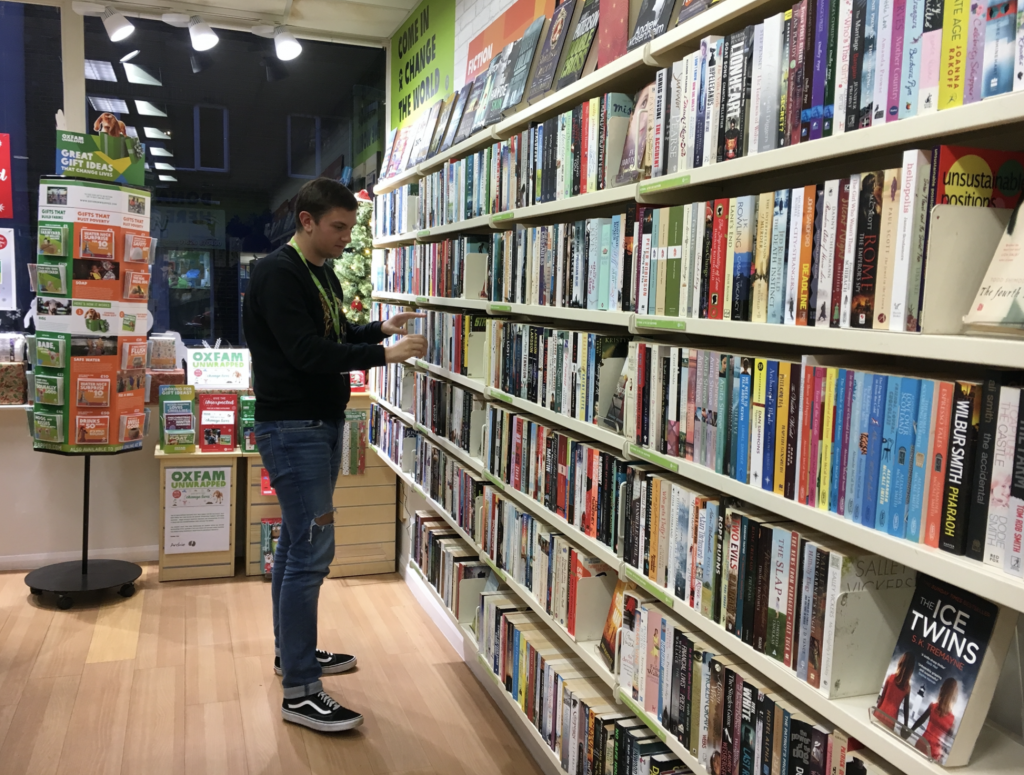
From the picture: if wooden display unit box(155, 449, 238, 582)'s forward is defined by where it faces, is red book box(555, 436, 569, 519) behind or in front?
in front

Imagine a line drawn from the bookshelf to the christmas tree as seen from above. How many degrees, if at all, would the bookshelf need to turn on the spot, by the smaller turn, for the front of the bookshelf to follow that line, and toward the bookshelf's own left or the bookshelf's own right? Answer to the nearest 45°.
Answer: approximately 90° to the bookshelf's own right

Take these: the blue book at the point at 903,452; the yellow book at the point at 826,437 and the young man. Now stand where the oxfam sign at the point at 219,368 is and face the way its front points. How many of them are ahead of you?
3

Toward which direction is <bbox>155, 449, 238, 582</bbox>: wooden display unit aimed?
toward the camera

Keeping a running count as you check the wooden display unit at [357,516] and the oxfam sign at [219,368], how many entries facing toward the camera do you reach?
2

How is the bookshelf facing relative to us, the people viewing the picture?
facing the viewer and to the left of the viewer

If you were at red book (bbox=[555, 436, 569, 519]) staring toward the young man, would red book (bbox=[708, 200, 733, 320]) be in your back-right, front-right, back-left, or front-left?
back-left

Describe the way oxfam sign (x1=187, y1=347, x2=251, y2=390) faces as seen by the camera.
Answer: facing the viewer

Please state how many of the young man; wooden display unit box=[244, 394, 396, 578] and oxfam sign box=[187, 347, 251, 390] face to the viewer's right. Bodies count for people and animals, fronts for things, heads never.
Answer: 1

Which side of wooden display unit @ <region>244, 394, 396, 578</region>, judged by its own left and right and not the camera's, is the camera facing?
front

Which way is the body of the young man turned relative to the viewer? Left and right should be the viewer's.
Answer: facing to the right of the viewer
